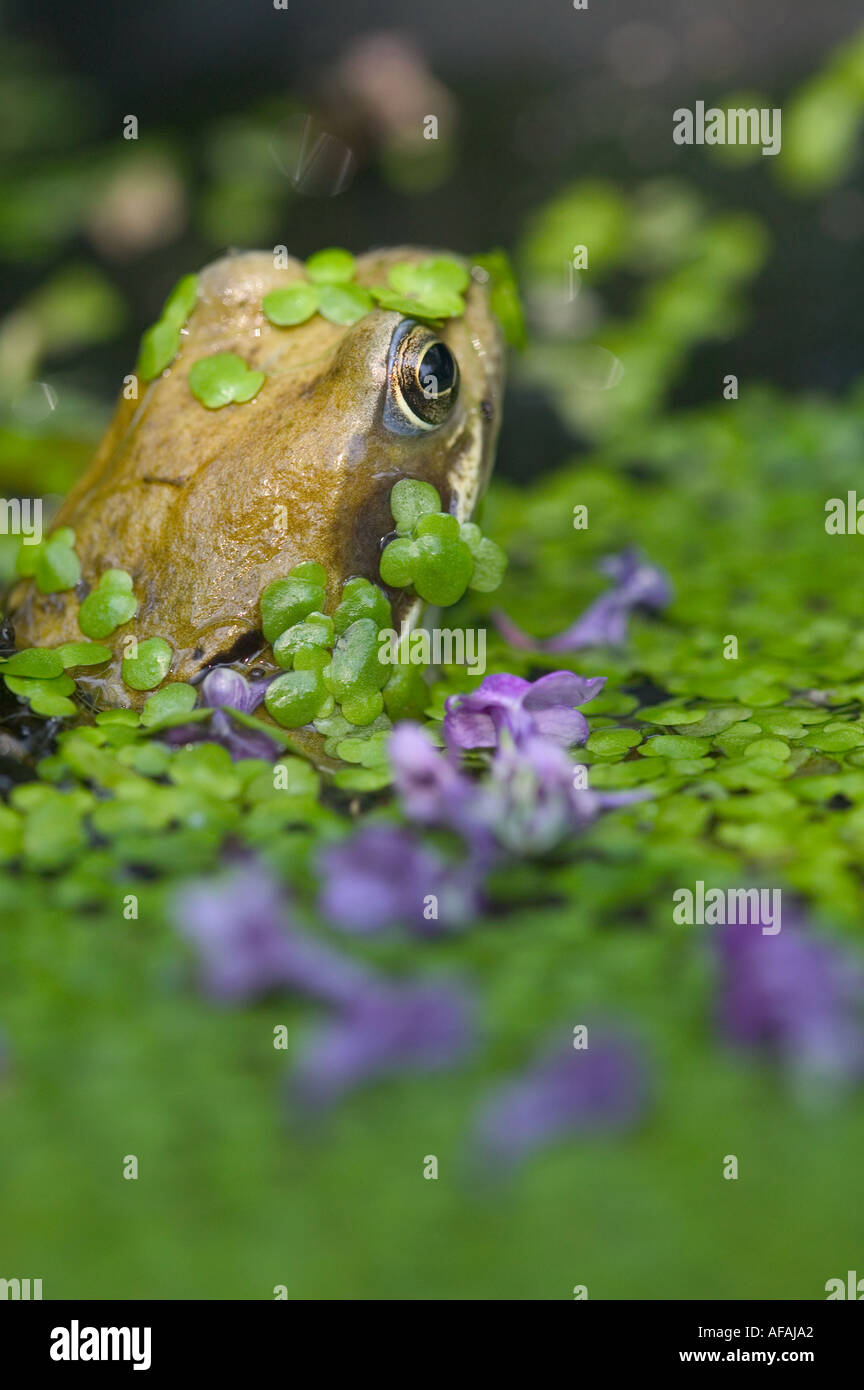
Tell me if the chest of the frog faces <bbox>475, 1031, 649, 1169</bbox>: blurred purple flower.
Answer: no

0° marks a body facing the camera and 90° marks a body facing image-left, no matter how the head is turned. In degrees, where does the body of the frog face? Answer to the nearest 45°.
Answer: approximately 225°

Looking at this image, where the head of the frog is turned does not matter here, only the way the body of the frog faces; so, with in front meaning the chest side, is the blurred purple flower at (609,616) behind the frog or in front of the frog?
in front

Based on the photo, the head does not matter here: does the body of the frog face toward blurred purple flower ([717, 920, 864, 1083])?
no
